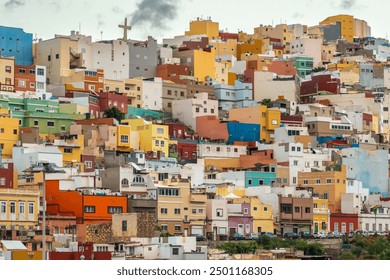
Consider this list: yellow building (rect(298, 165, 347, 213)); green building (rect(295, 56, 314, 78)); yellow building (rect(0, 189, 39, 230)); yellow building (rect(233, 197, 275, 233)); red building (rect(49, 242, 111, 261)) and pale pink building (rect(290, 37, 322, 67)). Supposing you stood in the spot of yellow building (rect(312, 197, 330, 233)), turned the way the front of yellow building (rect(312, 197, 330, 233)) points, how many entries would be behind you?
3

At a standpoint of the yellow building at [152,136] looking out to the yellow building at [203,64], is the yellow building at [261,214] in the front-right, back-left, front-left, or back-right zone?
back-right

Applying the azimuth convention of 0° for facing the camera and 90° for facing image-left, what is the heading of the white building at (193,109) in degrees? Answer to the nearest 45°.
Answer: approximately 315°

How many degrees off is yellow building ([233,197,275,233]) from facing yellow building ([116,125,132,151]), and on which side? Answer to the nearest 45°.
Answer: approximately 135° to its right

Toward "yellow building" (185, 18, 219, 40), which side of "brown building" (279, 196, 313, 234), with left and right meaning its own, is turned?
back

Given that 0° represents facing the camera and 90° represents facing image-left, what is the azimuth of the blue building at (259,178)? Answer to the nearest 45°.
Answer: approximately 0°

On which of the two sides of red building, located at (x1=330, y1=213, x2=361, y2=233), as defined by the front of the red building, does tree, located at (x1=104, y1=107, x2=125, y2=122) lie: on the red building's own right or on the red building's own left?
on the red building's own right

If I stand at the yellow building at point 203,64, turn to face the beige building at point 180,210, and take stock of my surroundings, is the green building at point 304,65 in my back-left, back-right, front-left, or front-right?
back-left

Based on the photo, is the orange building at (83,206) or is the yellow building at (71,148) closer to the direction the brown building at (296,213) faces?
the orange building

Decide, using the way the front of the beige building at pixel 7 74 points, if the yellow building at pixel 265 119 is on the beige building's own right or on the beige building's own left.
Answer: on the beige building's own left
